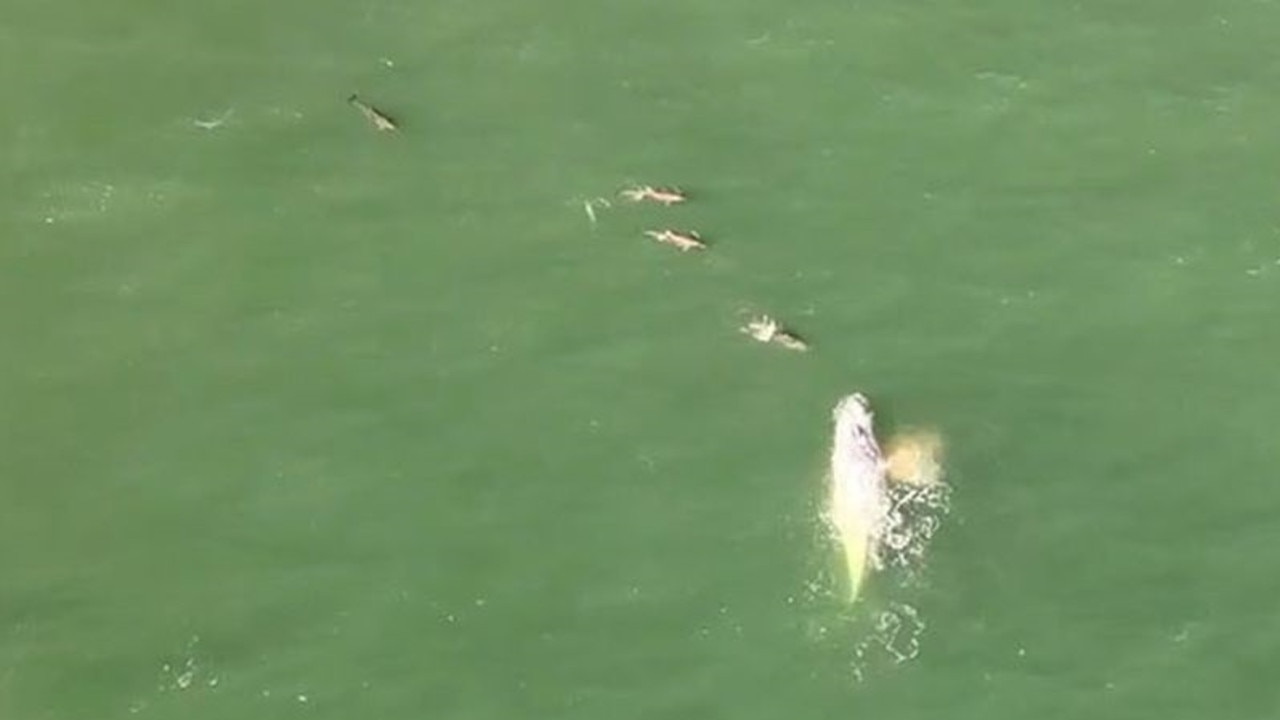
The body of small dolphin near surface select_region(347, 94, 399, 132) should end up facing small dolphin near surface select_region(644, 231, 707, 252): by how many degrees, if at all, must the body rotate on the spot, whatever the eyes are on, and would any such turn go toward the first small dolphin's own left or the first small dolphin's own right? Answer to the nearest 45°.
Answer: approximately 45° to the first small dolphin's own left

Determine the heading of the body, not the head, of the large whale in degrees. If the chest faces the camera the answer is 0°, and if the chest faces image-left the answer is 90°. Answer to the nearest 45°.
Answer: approximately 180°

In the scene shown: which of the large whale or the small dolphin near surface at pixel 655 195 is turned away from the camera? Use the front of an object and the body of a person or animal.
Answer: the large whale

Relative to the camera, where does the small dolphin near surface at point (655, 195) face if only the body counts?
to the viewer's right

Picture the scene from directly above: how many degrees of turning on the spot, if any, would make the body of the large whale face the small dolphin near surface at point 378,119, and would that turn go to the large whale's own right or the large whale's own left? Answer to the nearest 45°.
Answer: approximately 90° to the large whale's own left

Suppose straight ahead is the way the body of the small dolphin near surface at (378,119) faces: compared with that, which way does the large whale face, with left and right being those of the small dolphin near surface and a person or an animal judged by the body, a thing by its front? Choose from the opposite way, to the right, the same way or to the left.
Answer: to the left
